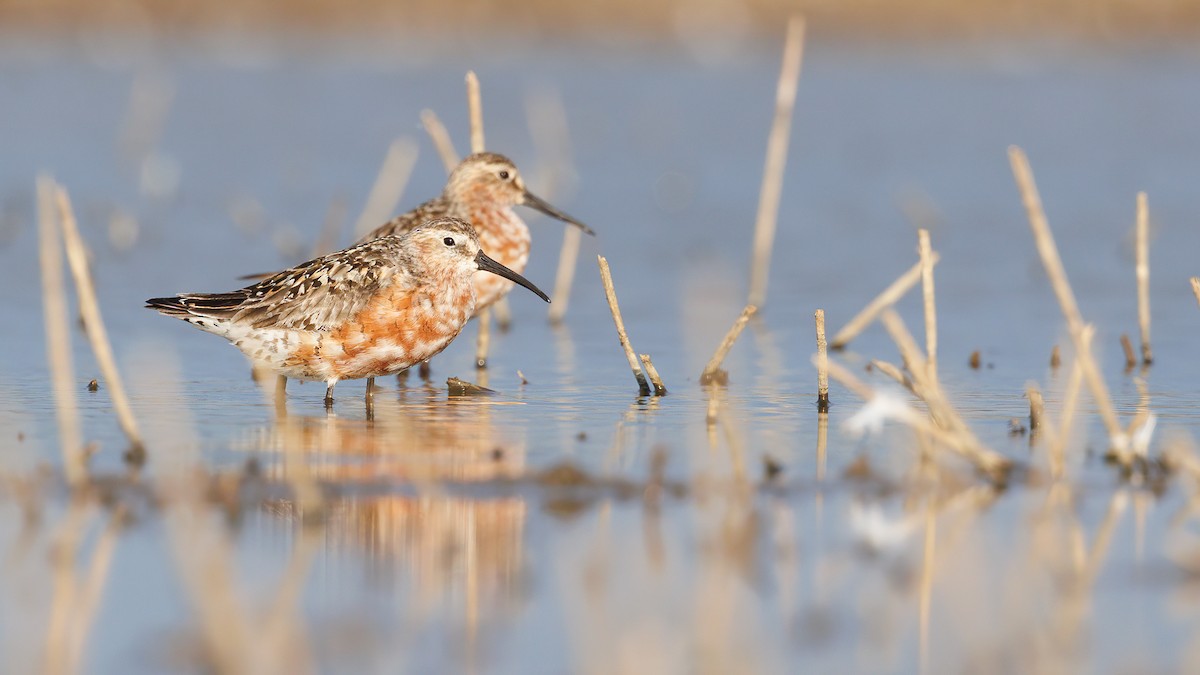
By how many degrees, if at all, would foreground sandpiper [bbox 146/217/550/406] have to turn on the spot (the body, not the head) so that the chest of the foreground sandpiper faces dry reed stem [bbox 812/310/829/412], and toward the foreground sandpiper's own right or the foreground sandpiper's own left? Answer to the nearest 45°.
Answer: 0° — it already faces it

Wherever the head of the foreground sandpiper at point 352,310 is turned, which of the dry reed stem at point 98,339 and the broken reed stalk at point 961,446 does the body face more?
the broken reed stalk

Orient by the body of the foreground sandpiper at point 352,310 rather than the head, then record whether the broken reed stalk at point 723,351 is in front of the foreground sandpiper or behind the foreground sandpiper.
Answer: in front

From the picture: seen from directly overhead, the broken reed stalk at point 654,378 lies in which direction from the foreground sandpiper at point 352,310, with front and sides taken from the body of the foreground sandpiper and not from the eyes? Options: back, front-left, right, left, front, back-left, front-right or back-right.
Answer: front

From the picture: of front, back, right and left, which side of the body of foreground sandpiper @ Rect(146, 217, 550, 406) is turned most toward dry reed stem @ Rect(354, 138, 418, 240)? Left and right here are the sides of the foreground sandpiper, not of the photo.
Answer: left

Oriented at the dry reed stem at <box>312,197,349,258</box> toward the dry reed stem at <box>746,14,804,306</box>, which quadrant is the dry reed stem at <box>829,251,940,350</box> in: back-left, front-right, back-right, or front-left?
front-right

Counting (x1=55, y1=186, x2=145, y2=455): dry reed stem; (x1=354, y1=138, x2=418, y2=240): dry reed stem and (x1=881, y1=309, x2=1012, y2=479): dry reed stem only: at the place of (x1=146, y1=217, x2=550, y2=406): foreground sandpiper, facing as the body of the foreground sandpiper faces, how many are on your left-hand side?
1

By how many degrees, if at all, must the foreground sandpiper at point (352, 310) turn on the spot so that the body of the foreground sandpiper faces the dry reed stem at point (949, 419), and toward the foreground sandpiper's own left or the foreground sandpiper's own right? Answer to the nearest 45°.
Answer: approximately 45° to the foreground sandpiper's own right

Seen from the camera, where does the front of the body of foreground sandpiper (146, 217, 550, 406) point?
to the viewer's right

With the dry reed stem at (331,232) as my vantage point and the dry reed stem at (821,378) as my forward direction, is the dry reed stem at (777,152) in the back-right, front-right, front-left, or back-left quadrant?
front-left

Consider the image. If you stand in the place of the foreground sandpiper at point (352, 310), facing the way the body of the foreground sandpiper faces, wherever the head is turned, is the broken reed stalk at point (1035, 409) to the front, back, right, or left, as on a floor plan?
front

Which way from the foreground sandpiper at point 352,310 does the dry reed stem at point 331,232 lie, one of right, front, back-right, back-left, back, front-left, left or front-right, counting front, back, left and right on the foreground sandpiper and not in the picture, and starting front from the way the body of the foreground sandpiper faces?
left
